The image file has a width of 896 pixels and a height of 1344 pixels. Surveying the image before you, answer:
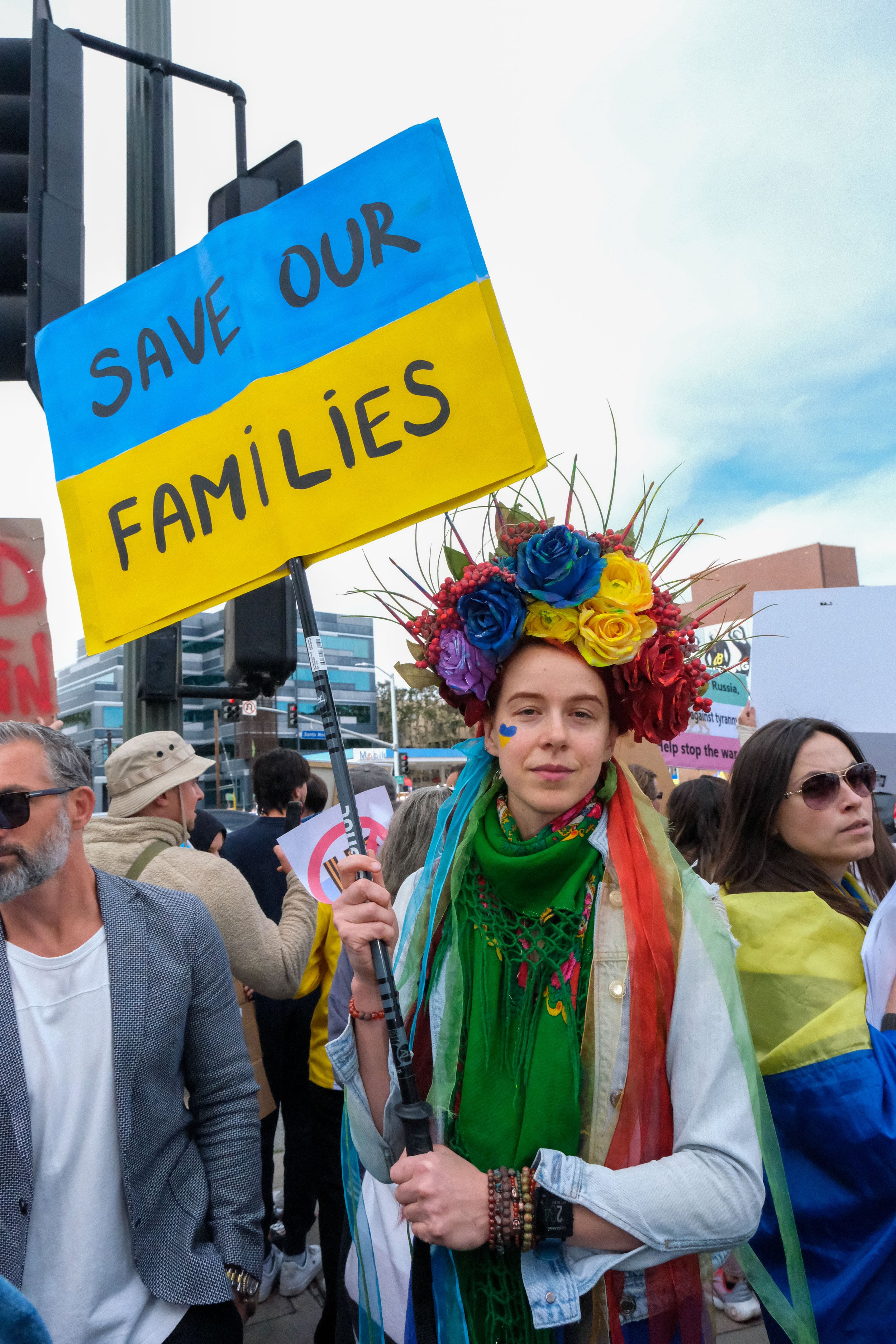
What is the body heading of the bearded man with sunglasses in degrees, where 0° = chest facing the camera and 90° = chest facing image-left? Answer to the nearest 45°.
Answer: approximately 45°

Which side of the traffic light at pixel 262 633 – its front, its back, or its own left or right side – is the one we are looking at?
back

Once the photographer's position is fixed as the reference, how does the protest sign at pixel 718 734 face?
facing the viewer

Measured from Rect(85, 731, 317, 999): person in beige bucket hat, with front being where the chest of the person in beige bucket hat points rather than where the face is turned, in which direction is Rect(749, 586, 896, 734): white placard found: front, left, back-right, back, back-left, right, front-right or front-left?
front-right

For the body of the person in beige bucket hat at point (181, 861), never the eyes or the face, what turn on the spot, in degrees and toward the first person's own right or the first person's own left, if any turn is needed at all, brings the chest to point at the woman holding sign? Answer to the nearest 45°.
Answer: approximately 90° to the first person's own right

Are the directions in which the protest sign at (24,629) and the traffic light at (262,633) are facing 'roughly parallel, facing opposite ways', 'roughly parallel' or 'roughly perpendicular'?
roughly parallel, facing opposite ways

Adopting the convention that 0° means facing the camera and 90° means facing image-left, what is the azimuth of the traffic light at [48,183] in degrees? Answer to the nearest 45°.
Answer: approximately 90°

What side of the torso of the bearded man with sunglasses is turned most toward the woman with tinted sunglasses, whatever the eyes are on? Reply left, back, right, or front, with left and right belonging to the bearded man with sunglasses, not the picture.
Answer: left

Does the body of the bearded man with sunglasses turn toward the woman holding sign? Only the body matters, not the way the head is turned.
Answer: no

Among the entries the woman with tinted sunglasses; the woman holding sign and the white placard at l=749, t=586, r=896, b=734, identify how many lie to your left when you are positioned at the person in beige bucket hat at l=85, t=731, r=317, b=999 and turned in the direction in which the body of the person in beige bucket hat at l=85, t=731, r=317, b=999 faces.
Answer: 0

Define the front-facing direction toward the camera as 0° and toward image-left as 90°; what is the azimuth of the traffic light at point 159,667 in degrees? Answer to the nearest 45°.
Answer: approximately 180°

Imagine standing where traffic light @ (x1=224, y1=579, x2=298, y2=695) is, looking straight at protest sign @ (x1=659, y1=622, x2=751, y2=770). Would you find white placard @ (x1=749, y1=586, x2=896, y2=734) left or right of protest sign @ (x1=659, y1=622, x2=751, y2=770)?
right

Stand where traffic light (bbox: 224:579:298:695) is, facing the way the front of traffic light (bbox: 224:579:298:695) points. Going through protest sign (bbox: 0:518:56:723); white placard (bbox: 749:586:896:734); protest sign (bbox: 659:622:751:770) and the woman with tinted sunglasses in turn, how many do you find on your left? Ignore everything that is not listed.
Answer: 1

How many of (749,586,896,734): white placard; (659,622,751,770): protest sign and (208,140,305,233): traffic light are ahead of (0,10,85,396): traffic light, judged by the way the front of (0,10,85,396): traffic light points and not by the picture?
0
